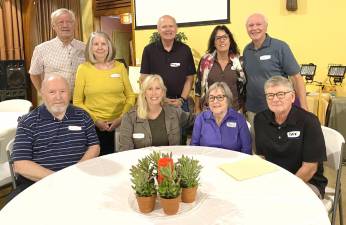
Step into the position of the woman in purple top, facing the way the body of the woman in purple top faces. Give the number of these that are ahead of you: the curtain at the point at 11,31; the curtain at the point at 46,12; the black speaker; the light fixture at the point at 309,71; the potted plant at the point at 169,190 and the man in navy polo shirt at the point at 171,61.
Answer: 1

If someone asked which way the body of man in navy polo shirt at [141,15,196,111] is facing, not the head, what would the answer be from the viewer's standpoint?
toward the camera

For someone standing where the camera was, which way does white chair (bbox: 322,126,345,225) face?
facing the viewer and to the left of the viewer

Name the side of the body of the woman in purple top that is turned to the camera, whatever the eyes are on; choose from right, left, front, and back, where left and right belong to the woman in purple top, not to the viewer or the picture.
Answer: front

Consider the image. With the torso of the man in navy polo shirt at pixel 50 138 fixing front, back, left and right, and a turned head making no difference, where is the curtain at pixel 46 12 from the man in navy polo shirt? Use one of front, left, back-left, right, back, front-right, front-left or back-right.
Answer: back-left

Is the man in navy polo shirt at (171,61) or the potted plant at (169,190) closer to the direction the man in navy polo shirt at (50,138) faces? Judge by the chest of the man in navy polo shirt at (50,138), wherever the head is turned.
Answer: the potted plant

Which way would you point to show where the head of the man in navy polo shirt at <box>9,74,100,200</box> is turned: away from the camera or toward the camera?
toward the camera

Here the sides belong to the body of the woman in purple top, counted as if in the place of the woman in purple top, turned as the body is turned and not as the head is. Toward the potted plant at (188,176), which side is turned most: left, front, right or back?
front

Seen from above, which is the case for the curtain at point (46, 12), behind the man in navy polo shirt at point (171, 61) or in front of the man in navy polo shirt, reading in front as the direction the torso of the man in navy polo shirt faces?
behind

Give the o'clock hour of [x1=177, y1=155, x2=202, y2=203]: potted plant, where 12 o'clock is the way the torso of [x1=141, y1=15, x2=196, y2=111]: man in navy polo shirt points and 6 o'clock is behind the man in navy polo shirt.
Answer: The potted plant is roughly at 12 o'clock from the man in navy polo shirt.

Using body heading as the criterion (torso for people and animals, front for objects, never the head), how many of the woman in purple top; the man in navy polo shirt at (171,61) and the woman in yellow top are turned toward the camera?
3

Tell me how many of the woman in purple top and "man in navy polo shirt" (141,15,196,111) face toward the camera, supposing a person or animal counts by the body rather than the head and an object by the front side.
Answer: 2

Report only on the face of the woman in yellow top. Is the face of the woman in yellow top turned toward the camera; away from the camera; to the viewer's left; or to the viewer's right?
toward the camera

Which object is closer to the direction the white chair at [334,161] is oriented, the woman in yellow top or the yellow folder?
the yellow folder
